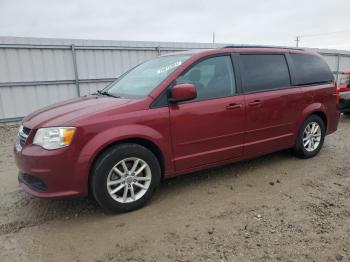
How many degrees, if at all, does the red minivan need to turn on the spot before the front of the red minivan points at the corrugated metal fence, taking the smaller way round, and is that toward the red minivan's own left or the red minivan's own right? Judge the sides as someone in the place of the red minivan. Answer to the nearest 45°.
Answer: approximately 90° to the red minivan's own right
